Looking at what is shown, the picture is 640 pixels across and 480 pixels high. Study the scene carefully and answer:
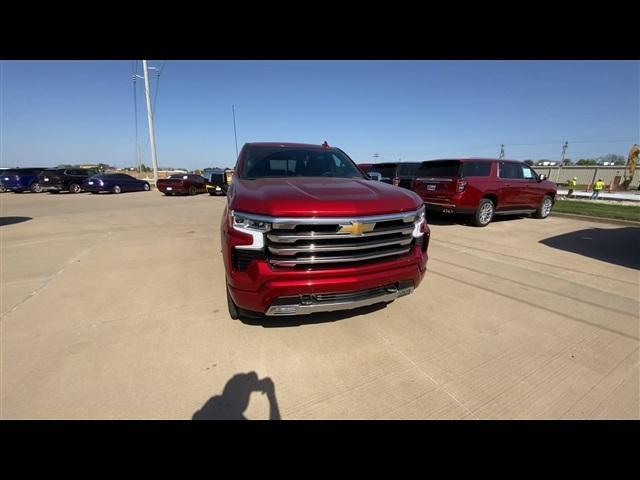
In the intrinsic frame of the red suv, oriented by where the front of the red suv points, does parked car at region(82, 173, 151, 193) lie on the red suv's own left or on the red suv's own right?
on the red suv's own left

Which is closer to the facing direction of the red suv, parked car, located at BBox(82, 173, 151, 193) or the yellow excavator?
the yellow excavator

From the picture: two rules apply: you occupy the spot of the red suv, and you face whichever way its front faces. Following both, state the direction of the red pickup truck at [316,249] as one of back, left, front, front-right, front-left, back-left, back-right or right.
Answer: back-right

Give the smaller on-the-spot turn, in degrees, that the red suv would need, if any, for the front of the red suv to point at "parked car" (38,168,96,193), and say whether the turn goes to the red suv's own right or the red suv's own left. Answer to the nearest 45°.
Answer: approximately 135° to the red suv's own left

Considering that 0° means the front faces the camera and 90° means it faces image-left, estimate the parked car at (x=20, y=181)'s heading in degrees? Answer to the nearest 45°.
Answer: approximately 45°

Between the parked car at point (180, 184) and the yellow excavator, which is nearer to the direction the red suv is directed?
the yellow excavator

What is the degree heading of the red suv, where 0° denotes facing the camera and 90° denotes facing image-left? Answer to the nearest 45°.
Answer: approximately 225°

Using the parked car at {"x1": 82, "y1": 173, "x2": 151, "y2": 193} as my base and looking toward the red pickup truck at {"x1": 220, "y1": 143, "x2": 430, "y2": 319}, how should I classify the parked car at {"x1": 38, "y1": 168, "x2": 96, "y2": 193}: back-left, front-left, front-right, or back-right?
back-right
